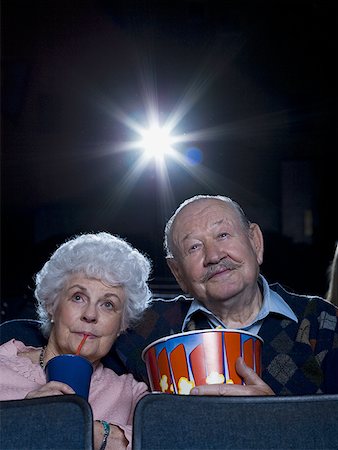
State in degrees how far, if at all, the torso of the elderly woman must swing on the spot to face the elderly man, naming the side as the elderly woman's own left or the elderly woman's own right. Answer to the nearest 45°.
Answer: approximately 90° to the elderly woman's own left

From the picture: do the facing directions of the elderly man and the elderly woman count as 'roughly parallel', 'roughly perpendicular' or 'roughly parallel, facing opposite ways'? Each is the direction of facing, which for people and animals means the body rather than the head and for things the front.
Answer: roughly parallel

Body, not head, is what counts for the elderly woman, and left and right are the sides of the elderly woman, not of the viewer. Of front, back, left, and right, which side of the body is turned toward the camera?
front

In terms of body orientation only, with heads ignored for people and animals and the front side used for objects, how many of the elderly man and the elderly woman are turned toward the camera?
2

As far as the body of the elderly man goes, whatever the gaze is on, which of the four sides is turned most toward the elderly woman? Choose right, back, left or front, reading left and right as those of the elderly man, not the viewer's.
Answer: right

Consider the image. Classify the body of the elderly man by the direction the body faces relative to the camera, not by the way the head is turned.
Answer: toward the camera
